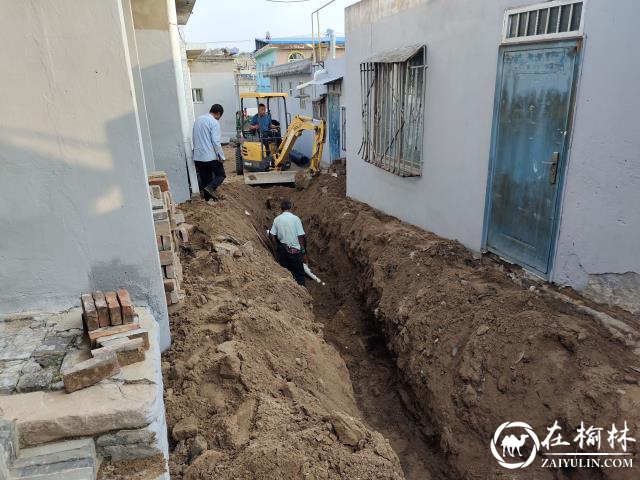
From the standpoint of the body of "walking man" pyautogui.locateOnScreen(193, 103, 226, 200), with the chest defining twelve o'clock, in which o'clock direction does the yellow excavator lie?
The yellow excavator is roughly at 11 o'clock from the walking man.

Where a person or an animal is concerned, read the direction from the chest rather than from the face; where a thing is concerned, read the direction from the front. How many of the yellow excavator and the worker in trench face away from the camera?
1

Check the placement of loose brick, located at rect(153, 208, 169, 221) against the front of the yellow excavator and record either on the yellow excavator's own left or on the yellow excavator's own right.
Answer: on the yellow excavator's own right

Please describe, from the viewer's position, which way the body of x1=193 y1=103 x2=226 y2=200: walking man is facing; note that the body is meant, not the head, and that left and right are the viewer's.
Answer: facing away from the viewer and to the right of the viewer

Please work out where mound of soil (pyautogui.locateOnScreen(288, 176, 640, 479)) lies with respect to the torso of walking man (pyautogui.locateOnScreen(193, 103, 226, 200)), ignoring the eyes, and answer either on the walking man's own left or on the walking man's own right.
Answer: on the walking man's own right

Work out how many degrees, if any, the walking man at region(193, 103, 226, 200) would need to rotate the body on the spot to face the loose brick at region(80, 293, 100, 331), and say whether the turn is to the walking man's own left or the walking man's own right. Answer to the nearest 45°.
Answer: approximately 135° to the walking man's own right

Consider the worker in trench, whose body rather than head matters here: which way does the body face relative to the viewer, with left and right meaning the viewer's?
facing away from the viewer

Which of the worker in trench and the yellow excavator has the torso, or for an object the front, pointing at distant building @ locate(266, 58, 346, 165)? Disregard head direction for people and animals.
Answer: the worker in trench

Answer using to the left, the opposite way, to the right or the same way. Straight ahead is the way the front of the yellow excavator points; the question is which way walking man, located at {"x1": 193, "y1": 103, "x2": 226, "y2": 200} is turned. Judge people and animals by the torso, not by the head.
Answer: to the left

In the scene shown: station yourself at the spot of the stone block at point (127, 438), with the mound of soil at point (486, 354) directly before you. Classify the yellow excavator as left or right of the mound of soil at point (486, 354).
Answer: left

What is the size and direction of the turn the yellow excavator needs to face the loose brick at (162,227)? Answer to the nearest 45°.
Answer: approximately 45° to its right
